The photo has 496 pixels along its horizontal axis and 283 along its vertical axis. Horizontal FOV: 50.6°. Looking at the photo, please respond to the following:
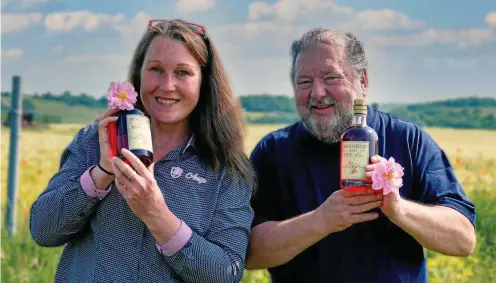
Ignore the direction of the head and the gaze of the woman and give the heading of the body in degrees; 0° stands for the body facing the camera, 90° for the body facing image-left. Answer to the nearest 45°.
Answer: approximately 0°

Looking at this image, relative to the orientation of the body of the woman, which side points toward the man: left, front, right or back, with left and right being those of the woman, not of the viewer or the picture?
left

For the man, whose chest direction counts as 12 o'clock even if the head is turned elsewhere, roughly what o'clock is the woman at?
The woman is roughly at 2 o'clock from the man.

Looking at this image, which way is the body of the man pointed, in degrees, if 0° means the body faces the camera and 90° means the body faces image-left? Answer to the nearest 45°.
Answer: approximately 0°

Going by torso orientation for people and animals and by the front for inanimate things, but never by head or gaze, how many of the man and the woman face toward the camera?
2
